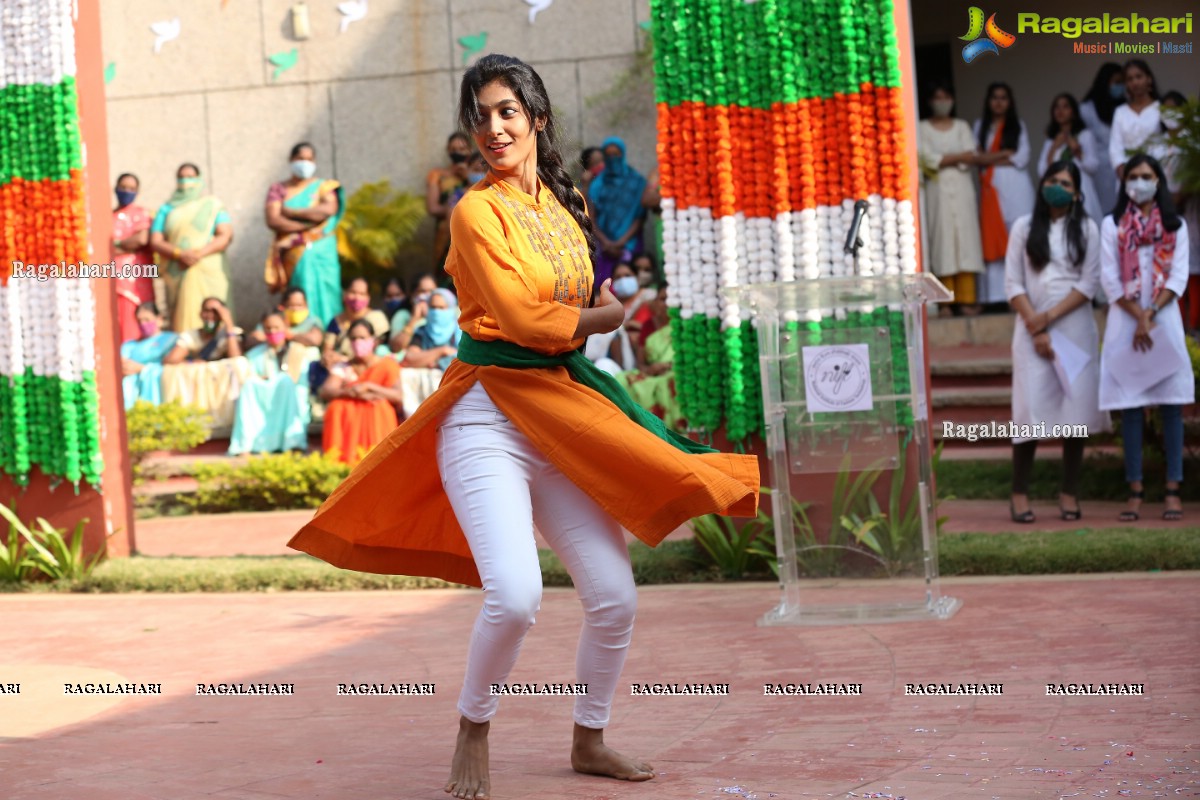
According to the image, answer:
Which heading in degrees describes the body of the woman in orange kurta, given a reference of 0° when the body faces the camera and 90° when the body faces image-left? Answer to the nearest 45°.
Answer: approximately 315°

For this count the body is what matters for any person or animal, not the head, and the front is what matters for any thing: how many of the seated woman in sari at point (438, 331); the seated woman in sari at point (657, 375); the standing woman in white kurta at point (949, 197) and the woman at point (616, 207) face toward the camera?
4

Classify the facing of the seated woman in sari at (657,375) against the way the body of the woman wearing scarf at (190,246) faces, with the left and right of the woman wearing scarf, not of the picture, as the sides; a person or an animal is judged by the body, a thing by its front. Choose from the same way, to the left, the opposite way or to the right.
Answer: the same way

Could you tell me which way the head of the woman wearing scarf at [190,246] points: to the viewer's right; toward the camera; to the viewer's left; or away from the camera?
toward the camera

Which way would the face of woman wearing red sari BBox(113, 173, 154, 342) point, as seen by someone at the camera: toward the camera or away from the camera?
toward the camera

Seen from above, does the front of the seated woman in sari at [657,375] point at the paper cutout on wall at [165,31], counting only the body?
no

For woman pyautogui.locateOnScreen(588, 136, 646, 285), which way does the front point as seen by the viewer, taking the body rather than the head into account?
toward the camera

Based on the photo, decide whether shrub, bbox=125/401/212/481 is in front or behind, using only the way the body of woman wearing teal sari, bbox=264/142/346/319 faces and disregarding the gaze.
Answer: in front

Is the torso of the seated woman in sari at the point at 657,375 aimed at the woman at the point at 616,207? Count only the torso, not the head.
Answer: no

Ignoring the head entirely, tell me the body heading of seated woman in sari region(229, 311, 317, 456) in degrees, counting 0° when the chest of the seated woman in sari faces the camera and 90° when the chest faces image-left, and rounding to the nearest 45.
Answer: approximately 0°

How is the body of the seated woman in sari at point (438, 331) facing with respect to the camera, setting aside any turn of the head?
toward the camera

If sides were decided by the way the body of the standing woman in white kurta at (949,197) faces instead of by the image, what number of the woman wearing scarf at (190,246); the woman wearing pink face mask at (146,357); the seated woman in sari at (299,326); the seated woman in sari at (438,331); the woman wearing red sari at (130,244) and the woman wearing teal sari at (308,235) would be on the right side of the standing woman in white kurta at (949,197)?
6
